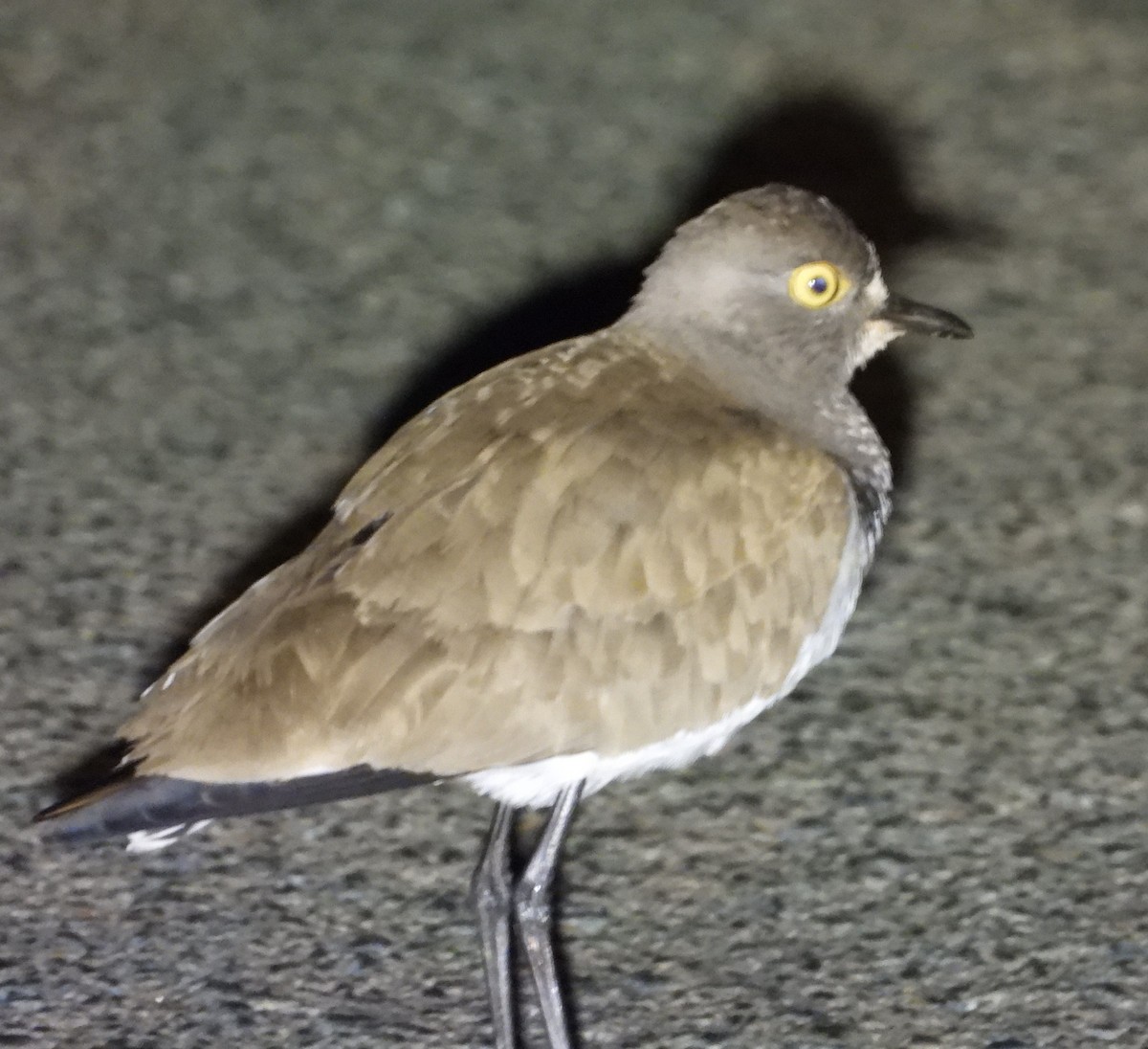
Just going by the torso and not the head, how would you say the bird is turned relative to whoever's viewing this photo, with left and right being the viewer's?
facing to the right of the viewer
